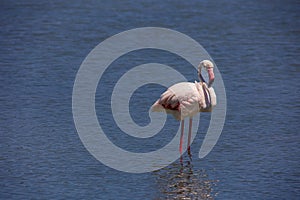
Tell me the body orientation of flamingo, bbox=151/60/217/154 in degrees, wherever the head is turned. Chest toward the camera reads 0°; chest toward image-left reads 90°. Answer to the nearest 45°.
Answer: approximately 270°
